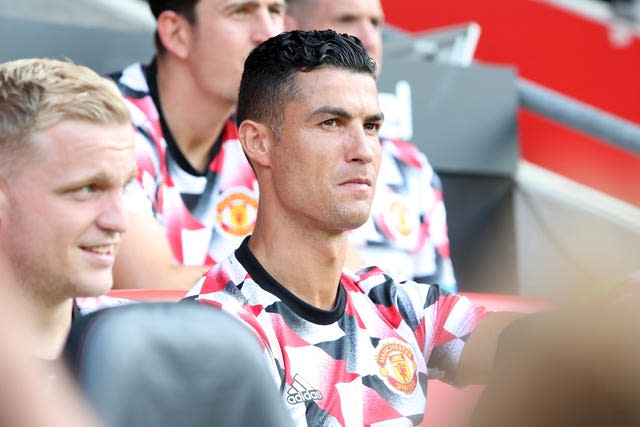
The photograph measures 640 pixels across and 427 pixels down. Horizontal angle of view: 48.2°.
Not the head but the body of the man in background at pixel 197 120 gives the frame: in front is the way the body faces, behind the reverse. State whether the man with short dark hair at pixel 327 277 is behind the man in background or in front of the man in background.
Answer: in front

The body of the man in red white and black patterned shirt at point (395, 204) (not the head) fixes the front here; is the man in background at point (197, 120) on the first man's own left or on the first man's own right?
on the first man's own right

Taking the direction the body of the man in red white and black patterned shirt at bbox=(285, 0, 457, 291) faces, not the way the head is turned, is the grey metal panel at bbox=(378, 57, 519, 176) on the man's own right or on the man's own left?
on the man's own left

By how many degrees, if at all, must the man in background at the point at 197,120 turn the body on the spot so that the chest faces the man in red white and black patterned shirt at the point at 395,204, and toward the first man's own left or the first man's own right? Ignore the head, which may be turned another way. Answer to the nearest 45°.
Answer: approximately 45° to the first man's own left

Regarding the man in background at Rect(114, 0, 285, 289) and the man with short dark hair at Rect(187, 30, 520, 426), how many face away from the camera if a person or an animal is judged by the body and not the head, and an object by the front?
0

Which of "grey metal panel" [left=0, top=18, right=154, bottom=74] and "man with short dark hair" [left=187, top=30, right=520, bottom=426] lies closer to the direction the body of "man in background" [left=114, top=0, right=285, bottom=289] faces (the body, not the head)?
the man with short dark hair

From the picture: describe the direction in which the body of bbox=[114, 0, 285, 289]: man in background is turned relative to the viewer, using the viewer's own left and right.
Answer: facing the viewer and to the right of the viewer

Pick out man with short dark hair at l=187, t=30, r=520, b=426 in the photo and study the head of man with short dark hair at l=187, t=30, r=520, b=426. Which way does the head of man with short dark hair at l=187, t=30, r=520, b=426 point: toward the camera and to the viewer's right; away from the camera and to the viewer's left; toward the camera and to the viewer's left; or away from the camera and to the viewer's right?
toward the camera and to the viewer's right

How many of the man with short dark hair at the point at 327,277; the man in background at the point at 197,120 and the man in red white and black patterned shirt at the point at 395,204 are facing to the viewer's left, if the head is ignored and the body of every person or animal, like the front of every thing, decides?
0

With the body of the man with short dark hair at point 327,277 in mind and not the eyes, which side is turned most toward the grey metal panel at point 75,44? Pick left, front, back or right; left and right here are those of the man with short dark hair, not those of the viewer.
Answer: back

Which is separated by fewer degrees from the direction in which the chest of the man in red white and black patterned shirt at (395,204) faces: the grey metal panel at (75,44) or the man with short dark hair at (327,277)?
the man with short dark hair
